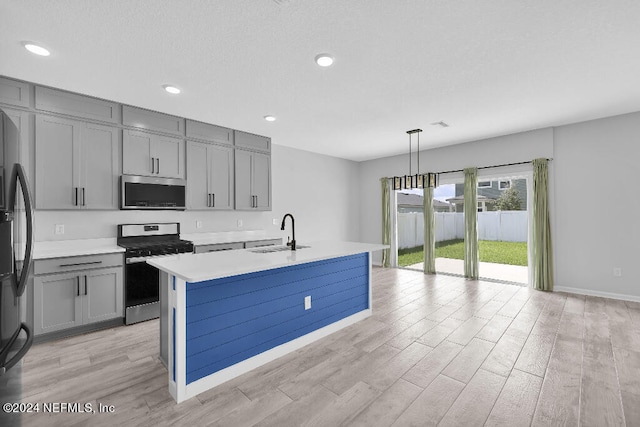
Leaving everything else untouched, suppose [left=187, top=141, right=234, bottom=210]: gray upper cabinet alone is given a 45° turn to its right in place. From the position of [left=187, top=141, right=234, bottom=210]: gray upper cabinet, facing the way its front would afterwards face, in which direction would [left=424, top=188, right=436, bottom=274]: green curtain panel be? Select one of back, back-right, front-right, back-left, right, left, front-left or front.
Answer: left

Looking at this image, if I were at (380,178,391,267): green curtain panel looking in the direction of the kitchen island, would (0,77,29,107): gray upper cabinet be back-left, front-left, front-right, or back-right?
front-right

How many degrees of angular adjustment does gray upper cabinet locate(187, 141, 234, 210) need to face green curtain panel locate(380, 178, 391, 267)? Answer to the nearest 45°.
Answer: approximately 45° to its left

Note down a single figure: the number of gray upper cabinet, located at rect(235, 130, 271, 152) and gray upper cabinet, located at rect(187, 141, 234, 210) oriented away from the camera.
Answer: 0

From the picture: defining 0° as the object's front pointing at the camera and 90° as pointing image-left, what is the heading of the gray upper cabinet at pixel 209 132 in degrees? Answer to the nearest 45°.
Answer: approximately 315°

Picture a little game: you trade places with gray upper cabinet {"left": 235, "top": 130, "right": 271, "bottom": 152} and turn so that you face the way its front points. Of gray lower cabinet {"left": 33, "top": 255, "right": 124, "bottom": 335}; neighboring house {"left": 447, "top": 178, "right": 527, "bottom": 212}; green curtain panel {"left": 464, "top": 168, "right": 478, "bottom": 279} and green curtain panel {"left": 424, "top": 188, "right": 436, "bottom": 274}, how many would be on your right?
1

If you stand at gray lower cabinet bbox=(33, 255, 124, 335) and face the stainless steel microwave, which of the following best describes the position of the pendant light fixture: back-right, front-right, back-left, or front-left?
front-right

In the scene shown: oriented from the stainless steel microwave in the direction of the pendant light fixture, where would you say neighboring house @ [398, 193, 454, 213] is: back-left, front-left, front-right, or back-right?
front-left

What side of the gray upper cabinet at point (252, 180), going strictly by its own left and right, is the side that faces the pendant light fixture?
front

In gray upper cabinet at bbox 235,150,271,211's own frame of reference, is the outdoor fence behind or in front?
in front

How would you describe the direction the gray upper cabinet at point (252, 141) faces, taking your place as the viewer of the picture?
facing the viewer and to the right of the viewer

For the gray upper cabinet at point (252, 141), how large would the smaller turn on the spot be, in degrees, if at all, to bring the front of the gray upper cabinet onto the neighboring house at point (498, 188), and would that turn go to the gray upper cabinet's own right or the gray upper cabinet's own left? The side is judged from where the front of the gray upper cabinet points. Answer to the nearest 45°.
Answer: approximately 45° to the gray upper cabinet's own left

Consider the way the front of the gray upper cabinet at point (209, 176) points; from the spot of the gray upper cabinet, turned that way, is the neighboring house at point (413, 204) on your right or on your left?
on your left

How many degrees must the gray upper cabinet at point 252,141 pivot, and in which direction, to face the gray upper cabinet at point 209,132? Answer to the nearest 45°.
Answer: approximately 90° to its right

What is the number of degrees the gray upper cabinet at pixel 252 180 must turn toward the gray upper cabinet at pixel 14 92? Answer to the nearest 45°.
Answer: approximately 90° to its right

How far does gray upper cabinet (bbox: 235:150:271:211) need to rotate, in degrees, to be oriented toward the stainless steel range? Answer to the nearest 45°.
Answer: approximately 90° to its right
